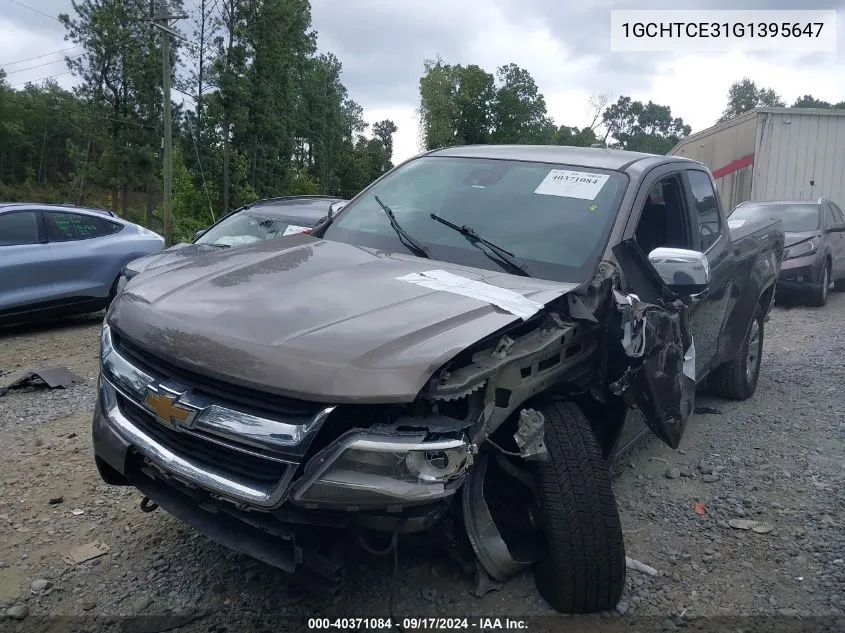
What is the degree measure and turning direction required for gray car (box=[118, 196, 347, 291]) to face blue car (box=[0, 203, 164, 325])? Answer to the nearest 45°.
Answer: approximately 90° to its right

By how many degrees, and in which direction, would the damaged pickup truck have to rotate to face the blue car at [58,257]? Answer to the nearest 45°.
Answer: approximately 90° to its right

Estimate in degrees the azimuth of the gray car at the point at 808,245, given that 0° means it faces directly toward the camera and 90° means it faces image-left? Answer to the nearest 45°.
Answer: approximately 45°

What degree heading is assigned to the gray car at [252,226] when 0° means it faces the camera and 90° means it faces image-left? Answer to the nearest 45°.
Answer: approximately 45°

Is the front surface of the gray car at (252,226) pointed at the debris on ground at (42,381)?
yes

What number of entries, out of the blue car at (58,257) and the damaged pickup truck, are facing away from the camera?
0
